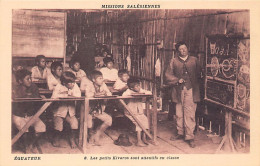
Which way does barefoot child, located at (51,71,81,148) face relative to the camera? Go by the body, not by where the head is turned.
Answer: toward the camera

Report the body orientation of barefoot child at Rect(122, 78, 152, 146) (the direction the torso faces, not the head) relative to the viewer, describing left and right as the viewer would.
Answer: facing the viewer and to the right of the viewer

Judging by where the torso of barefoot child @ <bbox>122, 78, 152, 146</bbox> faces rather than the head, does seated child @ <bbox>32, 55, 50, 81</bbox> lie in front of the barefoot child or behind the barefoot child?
behind

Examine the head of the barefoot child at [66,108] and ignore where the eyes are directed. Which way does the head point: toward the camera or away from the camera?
toward the camera
